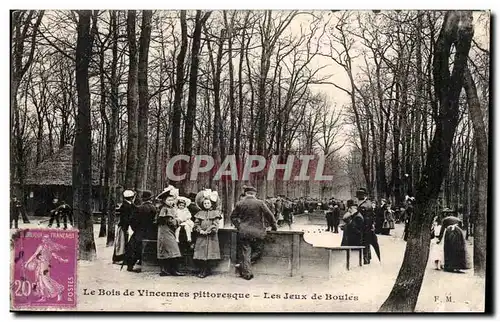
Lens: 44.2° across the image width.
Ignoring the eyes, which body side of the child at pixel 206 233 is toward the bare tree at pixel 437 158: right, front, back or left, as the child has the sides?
left

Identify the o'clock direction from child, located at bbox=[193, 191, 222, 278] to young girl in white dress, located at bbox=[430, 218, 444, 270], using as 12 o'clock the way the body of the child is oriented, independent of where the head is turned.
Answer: The young girl in white dress is roughly at 9 o'clock from the child.

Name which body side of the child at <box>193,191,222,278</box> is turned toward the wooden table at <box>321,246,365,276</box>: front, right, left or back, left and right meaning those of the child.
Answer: left
